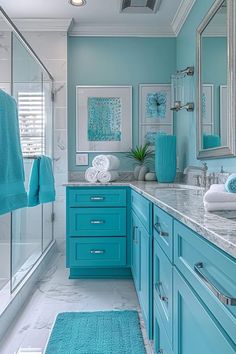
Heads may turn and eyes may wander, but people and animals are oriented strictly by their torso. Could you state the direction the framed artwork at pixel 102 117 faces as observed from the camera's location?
facing the viewer

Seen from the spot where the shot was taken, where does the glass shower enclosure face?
facing to the right of the viewer

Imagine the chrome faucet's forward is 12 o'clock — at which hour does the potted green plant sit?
The potted green plant is roughly at 2 o'clock from the chrome faucet.

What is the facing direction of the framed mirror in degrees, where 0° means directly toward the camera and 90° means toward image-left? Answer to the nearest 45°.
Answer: approximately 45°

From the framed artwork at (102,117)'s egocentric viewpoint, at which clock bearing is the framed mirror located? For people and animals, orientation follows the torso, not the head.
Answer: The framed mirror is roughly at 11 o'clock from the framed artwork.

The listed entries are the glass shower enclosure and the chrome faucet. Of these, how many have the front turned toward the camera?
0

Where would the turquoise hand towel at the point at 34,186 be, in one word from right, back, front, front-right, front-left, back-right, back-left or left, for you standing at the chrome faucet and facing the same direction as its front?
front

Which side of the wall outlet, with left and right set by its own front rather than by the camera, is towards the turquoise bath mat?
front

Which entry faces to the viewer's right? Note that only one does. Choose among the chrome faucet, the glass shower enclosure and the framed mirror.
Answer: the glass shower enclosure

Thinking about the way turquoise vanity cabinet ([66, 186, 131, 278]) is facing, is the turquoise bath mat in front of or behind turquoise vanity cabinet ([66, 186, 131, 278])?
in front

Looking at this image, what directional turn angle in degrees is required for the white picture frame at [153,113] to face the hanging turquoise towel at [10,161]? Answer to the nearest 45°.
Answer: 0° — it already faces it

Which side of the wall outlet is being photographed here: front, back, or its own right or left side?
front

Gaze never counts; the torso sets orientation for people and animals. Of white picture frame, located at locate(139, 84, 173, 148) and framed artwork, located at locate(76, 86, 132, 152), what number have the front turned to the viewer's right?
0

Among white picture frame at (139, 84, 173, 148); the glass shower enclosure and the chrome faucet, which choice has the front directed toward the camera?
the white picture frame

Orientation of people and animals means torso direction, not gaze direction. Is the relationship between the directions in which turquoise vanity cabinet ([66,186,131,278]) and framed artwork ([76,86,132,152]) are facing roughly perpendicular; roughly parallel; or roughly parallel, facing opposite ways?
roughly parallel

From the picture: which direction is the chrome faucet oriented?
to the viewer's left

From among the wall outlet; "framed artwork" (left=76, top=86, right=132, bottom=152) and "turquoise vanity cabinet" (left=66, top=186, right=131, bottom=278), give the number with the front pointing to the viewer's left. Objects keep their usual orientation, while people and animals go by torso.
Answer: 0
